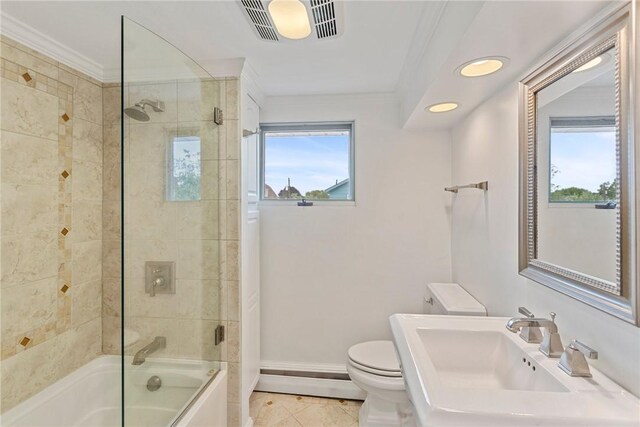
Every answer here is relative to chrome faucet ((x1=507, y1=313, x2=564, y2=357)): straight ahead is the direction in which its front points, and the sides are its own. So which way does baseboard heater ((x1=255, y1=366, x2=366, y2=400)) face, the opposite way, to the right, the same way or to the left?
to the left

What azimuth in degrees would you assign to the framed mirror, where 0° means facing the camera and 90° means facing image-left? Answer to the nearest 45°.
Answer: approximately 45°

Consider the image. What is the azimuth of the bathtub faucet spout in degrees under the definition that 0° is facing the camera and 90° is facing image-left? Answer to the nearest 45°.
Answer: approximately 45°

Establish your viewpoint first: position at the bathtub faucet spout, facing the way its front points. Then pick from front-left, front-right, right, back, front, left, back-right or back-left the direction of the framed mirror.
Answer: left

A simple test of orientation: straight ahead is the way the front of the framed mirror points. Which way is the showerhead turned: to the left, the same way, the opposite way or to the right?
to the left

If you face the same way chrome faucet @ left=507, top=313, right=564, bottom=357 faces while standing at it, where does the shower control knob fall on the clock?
The shower control knob is roughly at 1 o'clock from the chrome faucet.

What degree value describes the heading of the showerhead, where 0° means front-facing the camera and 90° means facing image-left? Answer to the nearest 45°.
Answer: approximately 45°

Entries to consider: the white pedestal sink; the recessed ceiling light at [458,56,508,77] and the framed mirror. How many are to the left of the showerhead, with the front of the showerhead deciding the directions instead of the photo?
3

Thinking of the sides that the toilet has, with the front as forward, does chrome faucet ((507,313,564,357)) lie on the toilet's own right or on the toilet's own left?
on the toilet's own left

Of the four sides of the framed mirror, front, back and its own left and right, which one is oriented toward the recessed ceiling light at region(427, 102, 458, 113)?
right

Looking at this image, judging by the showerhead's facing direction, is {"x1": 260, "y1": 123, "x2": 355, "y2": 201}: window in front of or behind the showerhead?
behind
